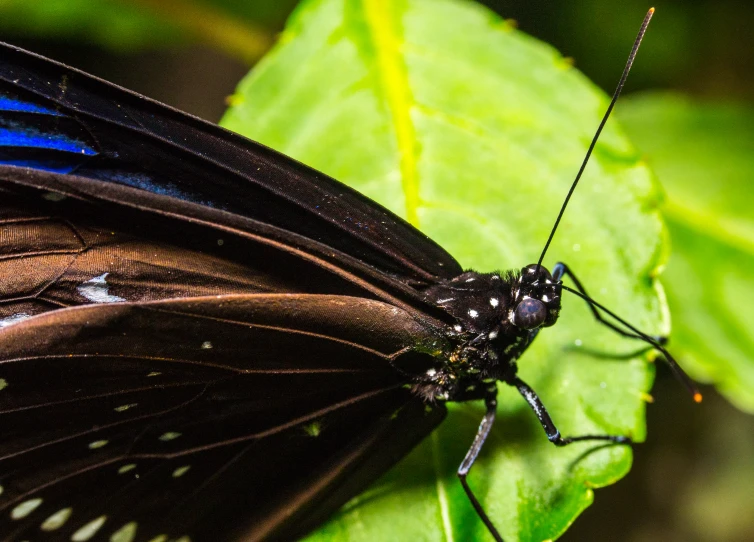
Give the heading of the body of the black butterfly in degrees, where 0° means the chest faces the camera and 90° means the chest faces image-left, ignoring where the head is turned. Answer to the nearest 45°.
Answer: approximately 270°
